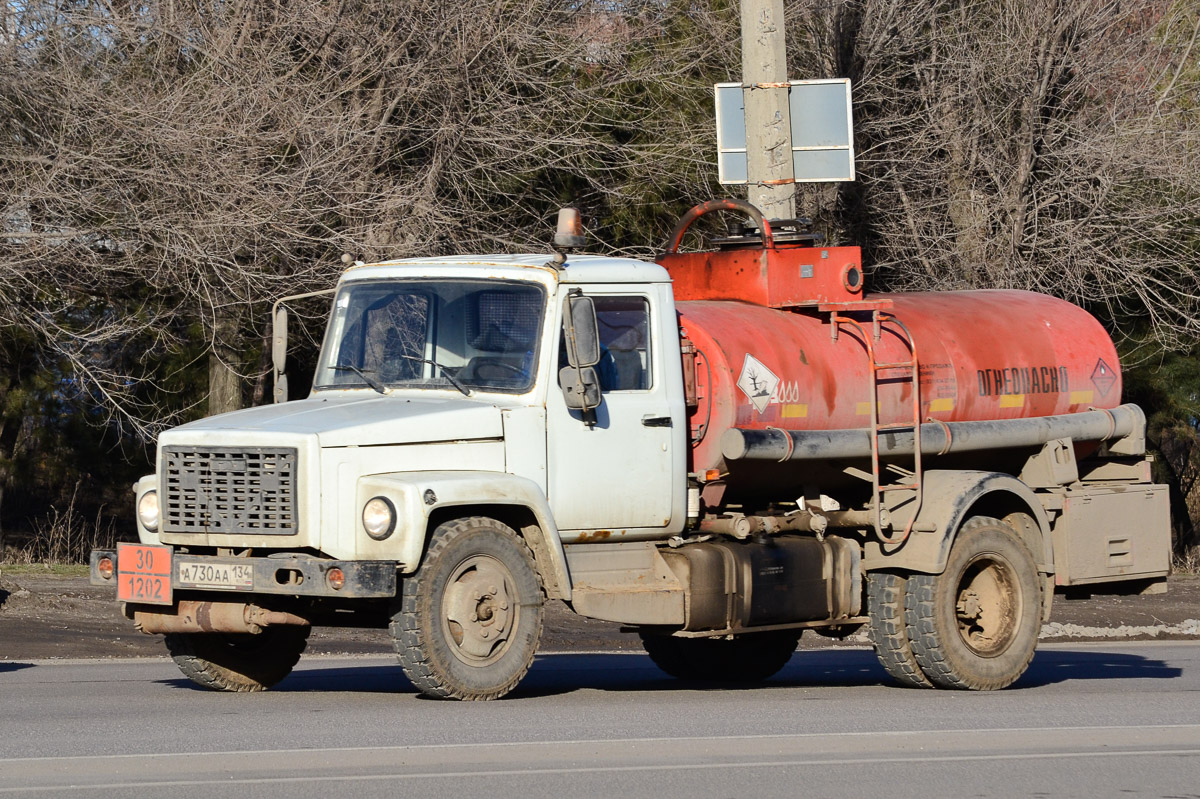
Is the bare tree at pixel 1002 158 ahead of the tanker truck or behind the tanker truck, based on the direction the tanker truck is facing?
behind

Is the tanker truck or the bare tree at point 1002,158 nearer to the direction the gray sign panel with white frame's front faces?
the bare tree

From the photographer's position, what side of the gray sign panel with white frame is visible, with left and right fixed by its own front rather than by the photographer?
back

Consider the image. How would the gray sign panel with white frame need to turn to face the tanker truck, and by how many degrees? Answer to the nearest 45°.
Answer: approximately 180°

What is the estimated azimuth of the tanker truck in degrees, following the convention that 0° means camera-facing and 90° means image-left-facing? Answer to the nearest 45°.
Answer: approximately 45°

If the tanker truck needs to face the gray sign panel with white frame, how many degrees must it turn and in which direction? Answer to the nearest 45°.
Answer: approximately 135° to its right

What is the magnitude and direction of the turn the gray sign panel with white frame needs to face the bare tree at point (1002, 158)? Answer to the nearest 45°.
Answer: approximately 45° to its right

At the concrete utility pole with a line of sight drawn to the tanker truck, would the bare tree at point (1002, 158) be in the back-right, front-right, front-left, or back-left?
back-left

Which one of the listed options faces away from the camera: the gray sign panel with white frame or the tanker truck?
the gray sign panel with white frame

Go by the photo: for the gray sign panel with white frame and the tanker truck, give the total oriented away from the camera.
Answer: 1
